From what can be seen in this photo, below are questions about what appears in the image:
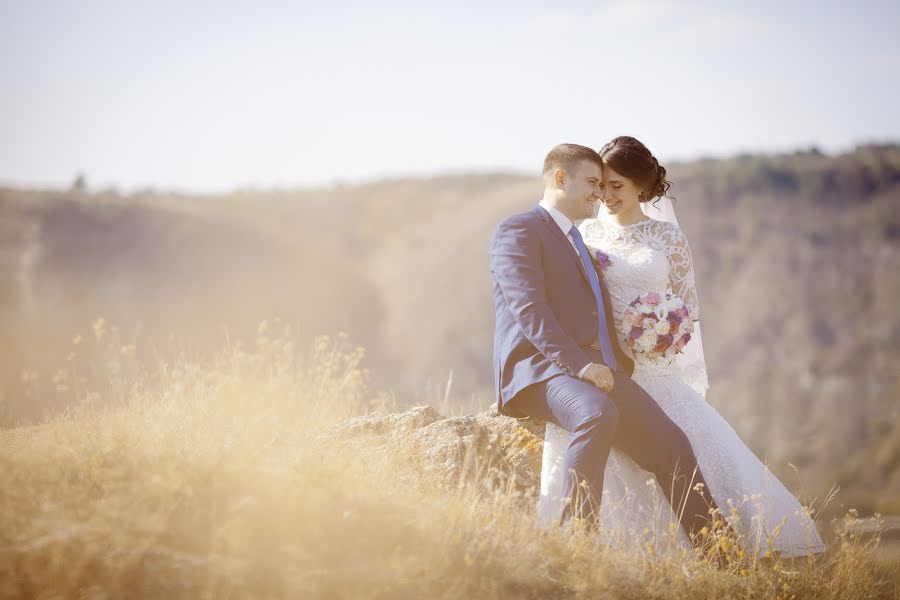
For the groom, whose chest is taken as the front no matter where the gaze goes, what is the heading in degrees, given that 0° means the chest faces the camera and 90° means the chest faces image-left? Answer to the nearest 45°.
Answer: approximately 315°

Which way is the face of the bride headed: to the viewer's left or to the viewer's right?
to the viewer's left
